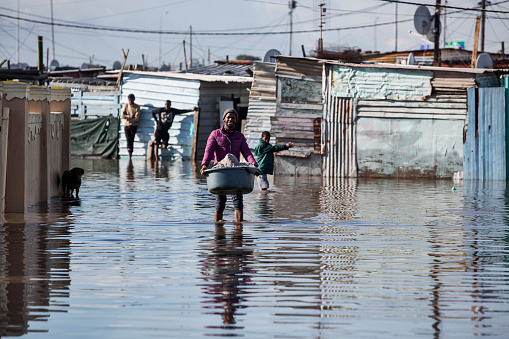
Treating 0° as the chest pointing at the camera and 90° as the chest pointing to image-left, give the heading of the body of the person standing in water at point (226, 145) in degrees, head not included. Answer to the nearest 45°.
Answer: approximately 0°

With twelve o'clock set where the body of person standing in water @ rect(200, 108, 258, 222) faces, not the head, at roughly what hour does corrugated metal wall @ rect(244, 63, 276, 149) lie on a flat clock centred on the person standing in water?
The corrugated metal wall is roughly at 6 o'clock from the person standing in water.

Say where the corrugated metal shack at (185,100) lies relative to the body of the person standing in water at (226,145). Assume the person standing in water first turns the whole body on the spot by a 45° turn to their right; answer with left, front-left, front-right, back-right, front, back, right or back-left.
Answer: back-right

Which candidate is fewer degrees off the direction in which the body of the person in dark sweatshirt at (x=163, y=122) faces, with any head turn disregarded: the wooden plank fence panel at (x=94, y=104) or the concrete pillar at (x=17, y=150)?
the concrete pillar

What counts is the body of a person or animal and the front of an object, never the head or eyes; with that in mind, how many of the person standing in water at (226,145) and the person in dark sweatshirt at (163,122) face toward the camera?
2

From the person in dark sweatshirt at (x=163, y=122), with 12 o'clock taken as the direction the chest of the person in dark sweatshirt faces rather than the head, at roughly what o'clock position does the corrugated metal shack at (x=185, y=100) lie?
The corrugated metal shack is roughly at 7 o'clock from the person in dark sweatshirt.

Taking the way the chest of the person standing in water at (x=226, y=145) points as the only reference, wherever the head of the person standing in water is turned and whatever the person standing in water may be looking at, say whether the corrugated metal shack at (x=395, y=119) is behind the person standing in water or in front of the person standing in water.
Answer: behind

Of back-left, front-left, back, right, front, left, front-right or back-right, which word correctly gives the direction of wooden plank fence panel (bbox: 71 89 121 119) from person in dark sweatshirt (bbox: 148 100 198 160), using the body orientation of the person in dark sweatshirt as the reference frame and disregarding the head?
back-right

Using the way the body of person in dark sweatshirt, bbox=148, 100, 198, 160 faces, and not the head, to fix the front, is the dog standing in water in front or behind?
in front

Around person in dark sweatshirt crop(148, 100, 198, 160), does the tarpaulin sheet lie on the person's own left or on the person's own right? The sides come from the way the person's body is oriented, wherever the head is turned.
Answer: on the person's own right
